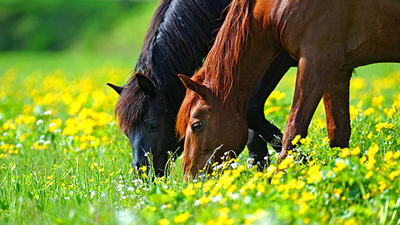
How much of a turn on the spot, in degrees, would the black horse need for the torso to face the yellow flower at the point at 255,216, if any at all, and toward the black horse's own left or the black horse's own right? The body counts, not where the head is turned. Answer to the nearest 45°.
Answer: approximately 45° to the black horse's own left

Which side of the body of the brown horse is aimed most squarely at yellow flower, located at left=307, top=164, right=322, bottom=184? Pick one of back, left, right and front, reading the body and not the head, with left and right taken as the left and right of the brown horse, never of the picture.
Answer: left

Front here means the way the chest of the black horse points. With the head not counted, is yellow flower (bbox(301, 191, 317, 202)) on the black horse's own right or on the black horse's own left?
on the black horse's own left

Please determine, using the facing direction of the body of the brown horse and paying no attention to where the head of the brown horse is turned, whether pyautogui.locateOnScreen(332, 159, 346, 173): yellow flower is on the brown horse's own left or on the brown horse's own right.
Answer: on the brown horse's own left

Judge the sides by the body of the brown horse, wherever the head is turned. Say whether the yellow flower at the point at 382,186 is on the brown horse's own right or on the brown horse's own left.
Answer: on the brown horse's own left

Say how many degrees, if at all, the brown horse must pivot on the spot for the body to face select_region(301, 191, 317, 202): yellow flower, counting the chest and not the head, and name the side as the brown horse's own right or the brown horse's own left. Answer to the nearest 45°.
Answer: approximately 90° to the brown horse's own left

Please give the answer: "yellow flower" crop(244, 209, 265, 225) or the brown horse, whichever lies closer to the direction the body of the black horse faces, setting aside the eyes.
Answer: the yellow flower

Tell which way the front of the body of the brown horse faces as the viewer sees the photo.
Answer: to the viewer's left

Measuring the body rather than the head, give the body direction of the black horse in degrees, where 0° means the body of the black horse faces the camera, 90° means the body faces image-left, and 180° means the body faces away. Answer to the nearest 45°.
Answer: approximately 45°
